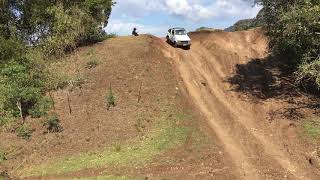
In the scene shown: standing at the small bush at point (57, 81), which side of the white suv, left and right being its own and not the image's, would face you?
right

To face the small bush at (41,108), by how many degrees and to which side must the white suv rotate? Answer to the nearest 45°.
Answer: approximately 90° to its right

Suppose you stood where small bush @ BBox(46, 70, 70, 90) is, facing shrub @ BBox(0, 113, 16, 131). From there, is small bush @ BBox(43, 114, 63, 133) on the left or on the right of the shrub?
left

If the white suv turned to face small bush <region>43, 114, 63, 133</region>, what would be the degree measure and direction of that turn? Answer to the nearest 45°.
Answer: approximately 90° to its right

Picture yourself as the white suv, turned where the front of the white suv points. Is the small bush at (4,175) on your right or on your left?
on your right

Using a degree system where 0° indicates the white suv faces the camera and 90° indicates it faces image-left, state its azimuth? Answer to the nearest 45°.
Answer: approximately 315°

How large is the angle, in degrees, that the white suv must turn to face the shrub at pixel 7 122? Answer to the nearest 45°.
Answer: approximately 90° to its right

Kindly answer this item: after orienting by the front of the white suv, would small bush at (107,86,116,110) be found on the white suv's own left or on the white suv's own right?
on the white suv's own right

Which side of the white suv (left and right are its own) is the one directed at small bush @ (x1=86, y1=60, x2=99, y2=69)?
right

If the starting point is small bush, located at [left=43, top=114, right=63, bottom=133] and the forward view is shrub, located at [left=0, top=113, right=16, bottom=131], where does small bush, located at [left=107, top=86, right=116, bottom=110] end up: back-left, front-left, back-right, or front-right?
back-right
